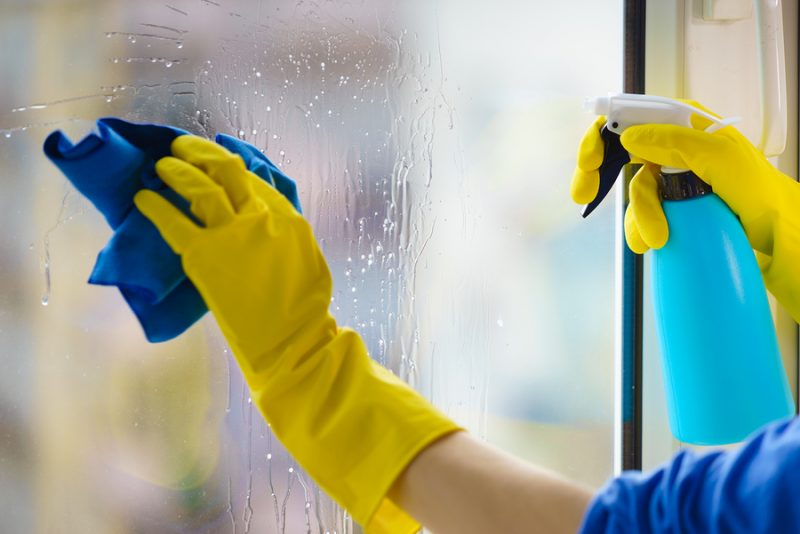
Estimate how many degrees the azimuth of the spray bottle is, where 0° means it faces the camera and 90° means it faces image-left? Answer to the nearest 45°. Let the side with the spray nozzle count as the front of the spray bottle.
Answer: approximately 90°
